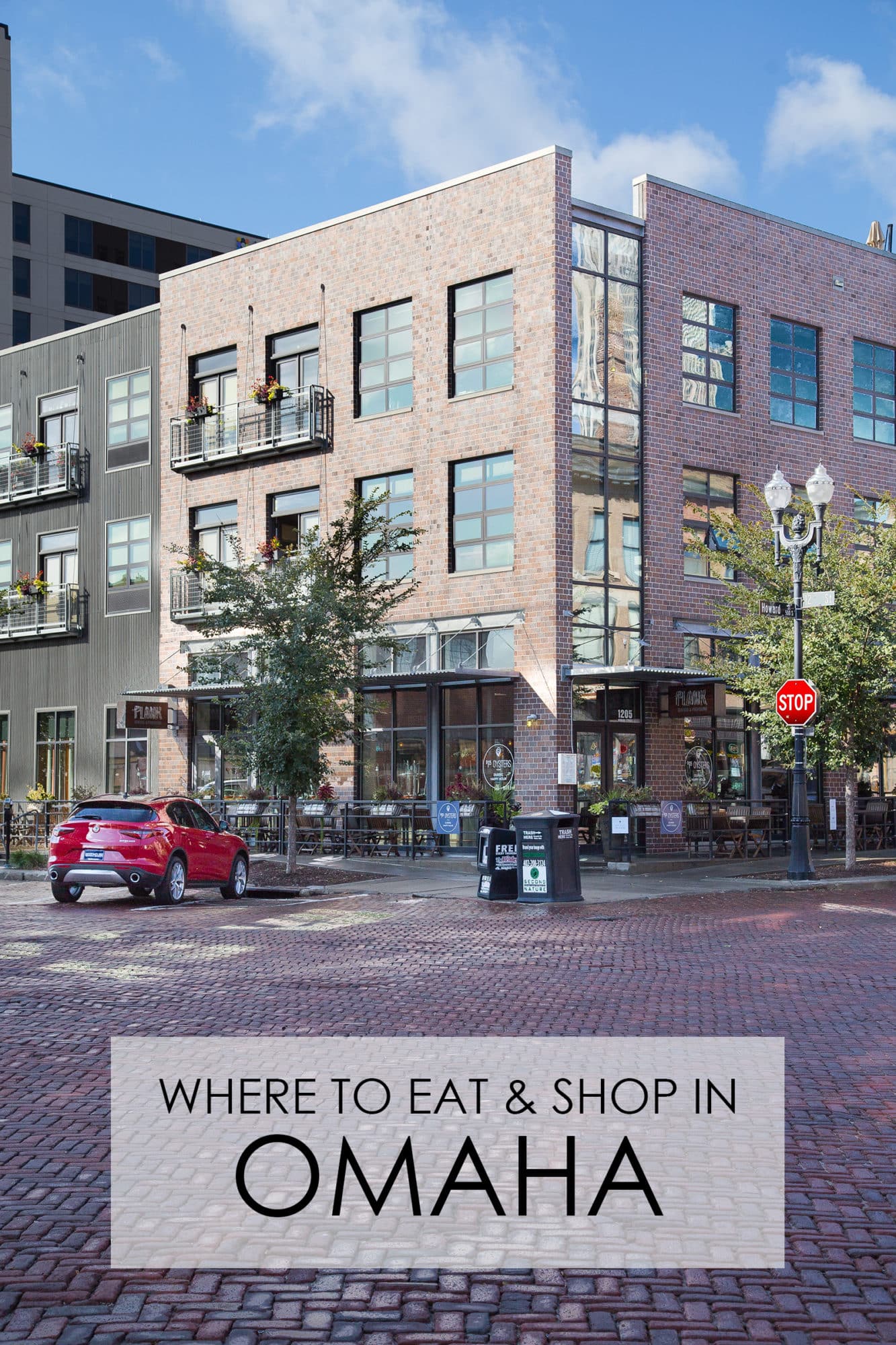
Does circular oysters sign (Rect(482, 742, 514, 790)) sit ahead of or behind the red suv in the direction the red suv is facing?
ahead

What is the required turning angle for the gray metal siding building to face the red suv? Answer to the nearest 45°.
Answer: approximately 45° to its left

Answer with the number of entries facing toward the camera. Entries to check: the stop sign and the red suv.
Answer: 1

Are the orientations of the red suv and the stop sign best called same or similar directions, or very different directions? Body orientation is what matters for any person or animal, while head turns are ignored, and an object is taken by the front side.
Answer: very different directions

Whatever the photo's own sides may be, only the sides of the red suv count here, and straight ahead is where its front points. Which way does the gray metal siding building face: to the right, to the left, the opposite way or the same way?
the opposite way

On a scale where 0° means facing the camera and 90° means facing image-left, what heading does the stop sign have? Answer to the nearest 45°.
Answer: approximately 0°

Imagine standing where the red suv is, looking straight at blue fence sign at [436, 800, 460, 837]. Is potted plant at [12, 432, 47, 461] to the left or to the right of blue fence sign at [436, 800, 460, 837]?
left

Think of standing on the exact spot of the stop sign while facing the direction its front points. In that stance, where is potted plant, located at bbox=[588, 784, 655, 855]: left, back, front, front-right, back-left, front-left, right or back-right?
back-right

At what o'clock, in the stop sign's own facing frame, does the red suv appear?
The red suv is roughly at 2 o'clock from the stop sign.
